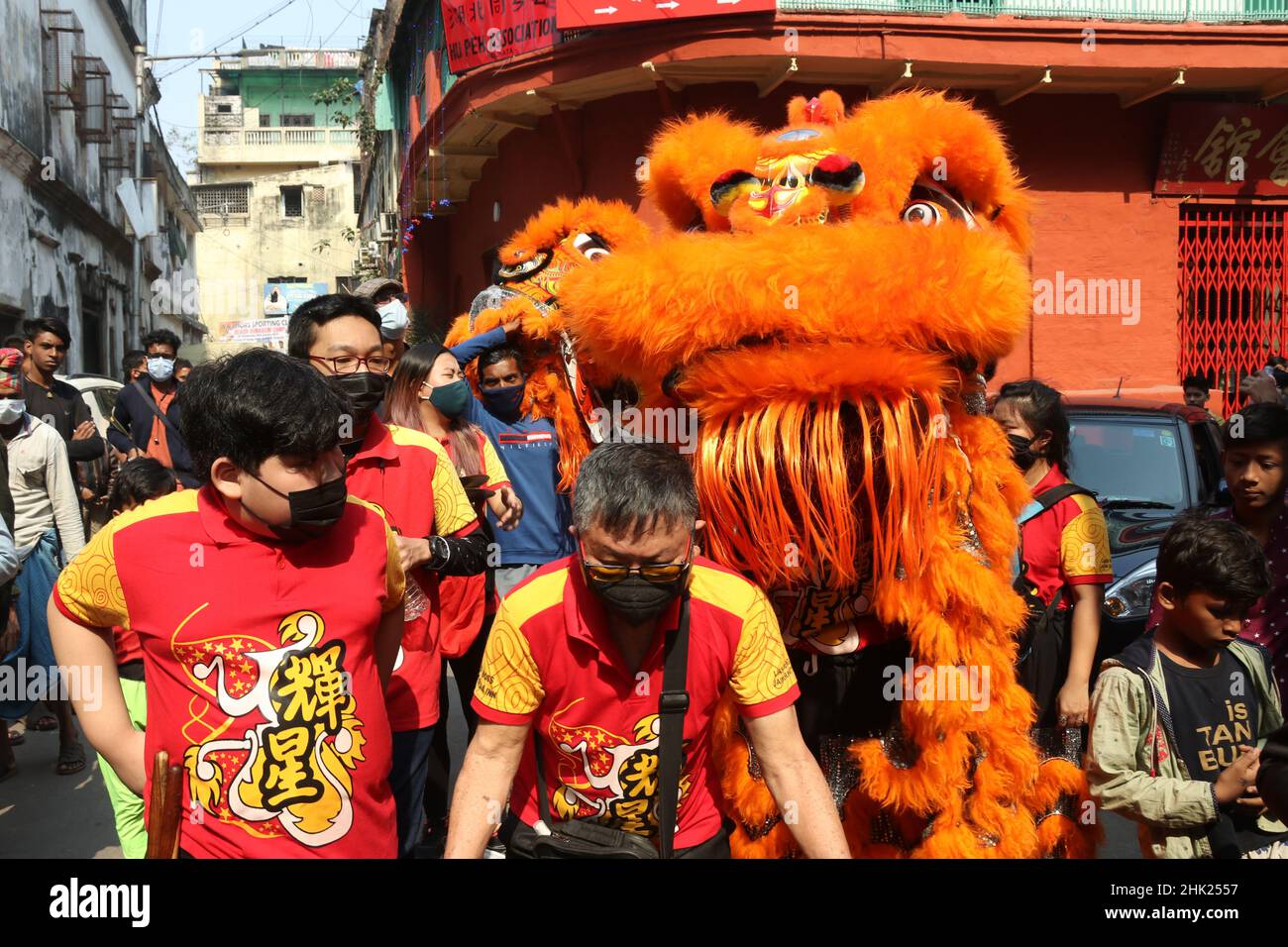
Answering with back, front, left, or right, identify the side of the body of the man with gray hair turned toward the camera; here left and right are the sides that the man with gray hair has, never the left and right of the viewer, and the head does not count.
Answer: front

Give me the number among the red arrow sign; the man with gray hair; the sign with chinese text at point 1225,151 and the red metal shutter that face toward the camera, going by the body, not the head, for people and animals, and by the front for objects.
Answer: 4

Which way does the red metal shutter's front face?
toward the camera

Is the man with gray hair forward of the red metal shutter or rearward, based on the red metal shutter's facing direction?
forward

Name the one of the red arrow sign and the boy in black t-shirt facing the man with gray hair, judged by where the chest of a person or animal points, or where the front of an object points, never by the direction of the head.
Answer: the red arrow sign

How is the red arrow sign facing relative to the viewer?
toward the camera

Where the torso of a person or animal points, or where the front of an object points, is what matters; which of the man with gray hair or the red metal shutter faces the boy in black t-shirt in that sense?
the red metal shutter

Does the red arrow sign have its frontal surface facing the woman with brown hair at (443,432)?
yes

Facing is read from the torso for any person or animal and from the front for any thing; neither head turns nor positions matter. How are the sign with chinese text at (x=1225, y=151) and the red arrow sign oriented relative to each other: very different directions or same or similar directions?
same or similar directions

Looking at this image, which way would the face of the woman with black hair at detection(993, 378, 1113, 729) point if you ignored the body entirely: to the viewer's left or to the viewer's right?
to the viewer's left

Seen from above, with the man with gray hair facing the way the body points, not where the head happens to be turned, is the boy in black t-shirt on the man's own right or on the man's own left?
on the man's own left
